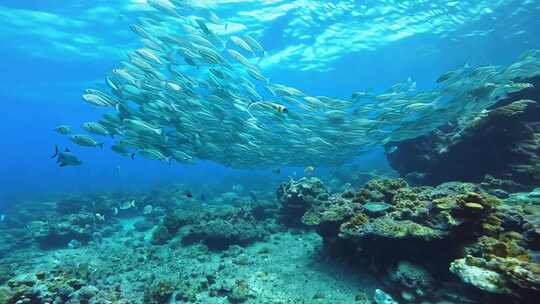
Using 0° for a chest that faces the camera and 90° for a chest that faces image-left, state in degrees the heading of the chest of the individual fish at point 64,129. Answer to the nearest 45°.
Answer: approximately 90°

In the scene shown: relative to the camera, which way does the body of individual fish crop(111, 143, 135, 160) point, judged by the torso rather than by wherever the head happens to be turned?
to the viewer's left

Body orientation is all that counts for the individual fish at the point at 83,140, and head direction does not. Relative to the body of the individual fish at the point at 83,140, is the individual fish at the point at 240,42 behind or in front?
behind

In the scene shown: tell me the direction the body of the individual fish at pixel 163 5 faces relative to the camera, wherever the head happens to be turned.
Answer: to the viewer's left

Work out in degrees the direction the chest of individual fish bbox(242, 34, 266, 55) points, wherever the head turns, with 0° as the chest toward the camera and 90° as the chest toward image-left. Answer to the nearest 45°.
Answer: approximately 90°
